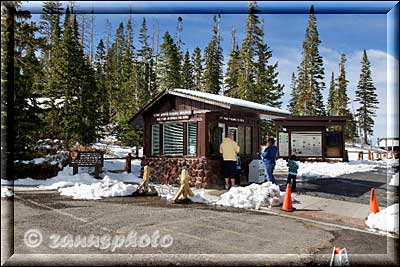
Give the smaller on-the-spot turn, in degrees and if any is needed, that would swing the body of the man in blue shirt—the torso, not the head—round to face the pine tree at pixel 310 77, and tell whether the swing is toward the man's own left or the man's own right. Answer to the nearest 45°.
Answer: approximately 90° to the man's own right

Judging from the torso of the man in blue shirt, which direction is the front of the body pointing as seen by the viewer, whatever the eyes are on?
to the viewer's left

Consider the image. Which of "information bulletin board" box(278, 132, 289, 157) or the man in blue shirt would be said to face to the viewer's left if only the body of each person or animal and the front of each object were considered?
the man in blue shirt

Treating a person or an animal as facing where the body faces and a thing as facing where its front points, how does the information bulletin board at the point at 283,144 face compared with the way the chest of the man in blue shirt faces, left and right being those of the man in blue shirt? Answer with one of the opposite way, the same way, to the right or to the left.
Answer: to the left

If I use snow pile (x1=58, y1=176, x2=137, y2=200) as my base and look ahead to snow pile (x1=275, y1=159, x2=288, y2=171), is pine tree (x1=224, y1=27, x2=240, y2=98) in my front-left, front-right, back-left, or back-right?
front-left

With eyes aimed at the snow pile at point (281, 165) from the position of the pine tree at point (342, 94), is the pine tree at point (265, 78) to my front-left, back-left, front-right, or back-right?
front-right

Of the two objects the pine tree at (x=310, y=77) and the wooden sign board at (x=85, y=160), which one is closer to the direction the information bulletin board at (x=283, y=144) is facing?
the wooden sign board

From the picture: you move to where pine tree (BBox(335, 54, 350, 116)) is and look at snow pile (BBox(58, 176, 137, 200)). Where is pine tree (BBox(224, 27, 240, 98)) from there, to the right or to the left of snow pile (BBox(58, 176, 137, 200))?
right

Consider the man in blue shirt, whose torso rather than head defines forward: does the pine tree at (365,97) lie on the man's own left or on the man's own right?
on the man's own right

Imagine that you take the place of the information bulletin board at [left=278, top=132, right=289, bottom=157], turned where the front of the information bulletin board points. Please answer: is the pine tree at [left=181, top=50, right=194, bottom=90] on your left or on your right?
on your right

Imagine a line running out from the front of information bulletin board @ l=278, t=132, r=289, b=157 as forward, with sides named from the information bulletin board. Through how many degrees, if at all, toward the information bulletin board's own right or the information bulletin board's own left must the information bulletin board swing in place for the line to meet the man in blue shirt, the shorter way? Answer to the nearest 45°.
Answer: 0° — it already faces them

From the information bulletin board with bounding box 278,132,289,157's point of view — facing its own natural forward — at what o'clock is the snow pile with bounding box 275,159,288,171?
The snow pile is roughly at 12 o'clock from the information bulletin board.
